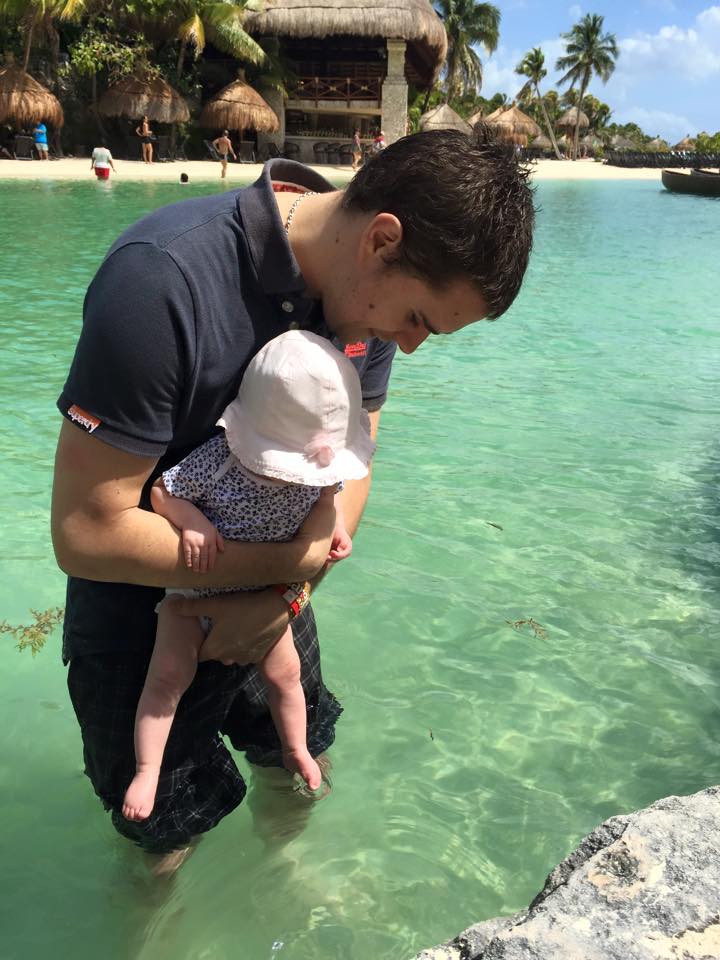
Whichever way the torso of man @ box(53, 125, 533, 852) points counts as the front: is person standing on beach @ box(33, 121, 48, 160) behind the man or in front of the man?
behind

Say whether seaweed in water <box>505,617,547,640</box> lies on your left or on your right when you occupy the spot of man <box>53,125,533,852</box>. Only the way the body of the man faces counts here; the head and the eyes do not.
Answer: on your left

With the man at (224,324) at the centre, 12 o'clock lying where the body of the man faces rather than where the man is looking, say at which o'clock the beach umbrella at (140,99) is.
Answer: The beach umbrella is roughly at 7 o'clock from the man.

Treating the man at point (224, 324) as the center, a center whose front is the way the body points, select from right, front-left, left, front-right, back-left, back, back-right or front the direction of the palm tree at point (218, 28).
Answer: back-left

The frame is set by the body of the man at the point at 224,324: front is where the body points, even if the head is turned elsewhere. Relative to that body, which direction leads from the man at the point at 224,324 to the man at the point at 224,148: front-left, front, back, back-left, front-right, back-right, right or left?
back-left

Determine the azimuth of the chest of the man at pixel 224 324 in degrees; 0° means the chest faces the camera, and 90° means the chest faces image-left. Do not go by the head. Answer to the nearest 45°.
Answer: approximately 315°

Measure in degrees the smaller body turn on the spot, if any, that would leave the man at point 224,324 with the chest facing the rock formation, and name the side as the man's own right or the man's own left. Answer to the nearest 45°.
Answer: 0° — they already face it

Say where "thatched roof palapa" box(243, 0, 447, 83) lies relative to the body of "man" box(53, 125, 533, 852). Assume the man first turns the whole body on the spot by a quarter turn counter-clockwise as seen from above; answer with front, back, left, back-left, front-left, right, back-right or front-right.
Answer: front-left

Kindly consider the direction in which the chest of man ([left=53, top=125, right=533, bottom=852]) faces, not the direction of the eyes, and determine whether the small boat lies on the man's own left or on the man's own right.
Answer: on the man's own left

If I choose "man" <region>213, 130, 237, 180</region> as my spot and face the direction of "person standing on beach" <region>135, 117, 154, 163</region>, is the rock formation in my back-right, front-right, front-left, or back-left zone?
back-left

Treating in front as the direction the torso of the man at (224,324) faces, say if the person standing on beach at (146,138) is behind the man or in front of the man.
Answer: behind

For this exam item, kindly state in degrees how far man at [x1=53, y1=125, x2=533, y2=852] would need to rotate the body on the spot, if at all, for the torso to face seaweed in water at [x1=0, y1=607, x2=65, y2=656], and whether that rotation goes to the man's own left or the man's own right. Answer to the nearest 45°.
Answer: approximately 180°

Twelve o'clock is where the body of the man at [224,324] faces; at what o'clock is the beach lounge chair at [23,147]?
The beach lounge chair is roughly at 7 o'clock from the man.

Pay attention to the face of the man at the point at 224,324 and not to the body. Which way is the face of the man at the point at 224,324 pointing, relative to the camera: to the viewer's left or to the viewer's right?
to the viewer's right
